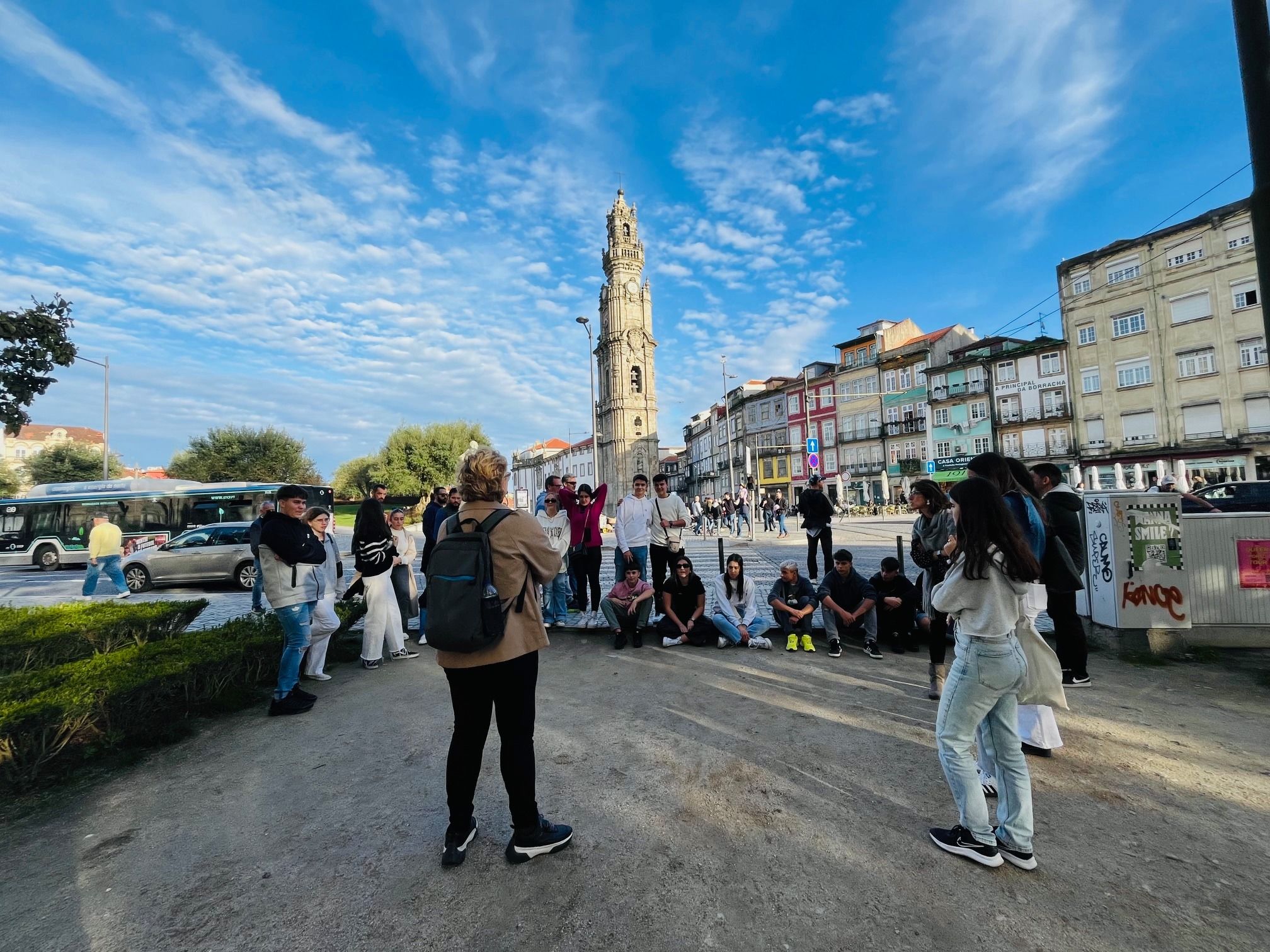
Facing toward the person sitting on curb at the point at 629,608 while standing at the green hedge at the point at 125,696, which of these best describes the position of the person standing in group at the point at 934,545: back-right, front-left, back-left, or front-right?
front-right

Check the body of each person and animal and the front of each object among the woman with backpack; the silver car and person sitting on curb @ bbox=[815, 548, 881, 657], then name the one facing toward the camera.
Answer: the person sitting on curb

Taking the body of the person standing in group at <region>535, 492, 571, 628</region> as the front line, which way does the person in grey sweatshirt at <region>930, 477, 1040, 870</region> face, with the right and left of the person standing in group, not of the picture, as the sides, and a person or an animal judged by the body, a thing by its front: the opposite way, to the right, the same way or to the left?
the opposite way

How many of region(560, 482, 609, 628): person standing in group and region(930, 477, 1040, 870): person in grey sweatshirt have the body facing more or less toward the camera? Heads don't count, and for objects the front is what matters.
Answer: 1

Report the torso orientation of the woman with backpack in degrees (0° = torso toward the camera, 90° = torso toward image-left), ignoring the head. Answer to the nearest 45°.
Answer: approximately 225°

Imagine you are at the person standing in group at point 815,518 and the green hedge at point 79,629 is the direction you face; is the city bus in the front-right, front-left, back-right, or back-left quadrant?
front-right

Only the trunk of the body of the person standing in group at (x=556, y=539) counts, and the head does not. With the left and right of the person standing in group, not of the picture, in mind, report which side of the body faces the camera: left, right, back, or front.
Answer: front

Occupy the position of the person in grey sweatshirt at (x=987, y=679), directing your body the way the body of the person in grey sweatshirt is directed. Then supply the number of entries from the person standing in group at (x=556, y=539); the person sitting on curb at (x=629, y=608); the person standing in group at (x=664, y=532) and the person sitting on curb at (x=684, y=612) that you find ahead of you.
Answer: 4

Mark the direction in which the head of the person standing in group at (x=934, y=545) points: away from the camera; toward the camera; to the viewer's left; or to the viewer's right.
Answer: to the viewer's left

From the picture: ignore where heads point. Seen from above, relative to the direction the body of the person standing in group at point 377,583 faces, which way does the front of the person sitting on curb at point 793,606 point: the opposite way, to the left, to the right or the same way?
the opposite way

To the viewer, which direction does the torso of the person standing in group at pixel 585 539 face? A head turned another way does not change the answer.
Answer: toward the camera
